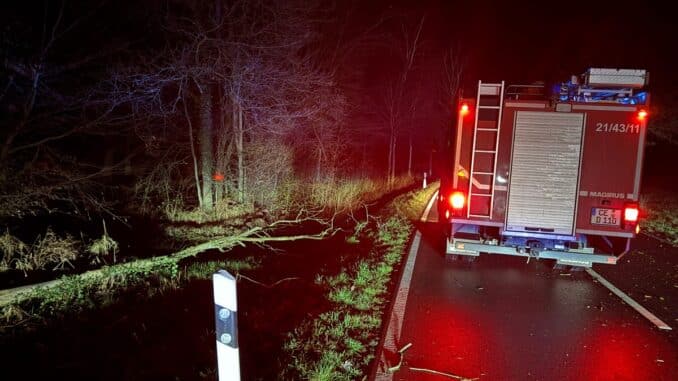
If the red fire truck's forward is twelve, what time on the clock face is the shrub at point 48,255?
The shrub is roughly at 8 o'clock from the red fire truck.

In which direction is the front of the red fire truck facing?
away from the camera

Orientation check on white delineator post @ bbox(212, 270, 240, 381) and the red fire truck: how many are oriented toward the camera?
1

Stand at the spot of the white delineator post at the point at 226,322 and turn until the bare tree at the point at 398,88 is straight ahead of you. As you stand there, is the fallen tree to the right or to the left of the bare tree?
left

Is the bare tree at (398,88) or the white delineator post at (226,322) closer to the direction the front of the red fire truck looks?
the bare tree

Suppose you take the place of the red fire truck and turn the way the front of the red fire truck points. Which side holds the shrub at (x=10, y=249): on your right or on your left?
on your left

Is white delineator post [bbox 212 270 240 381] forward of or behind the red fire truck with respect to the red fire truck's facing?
behind

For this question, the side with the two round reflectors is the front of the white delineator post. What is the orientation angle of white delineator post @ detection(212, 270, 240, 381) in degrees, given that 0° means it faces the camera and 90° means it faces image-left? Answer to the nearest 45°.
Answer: approximately 0°
